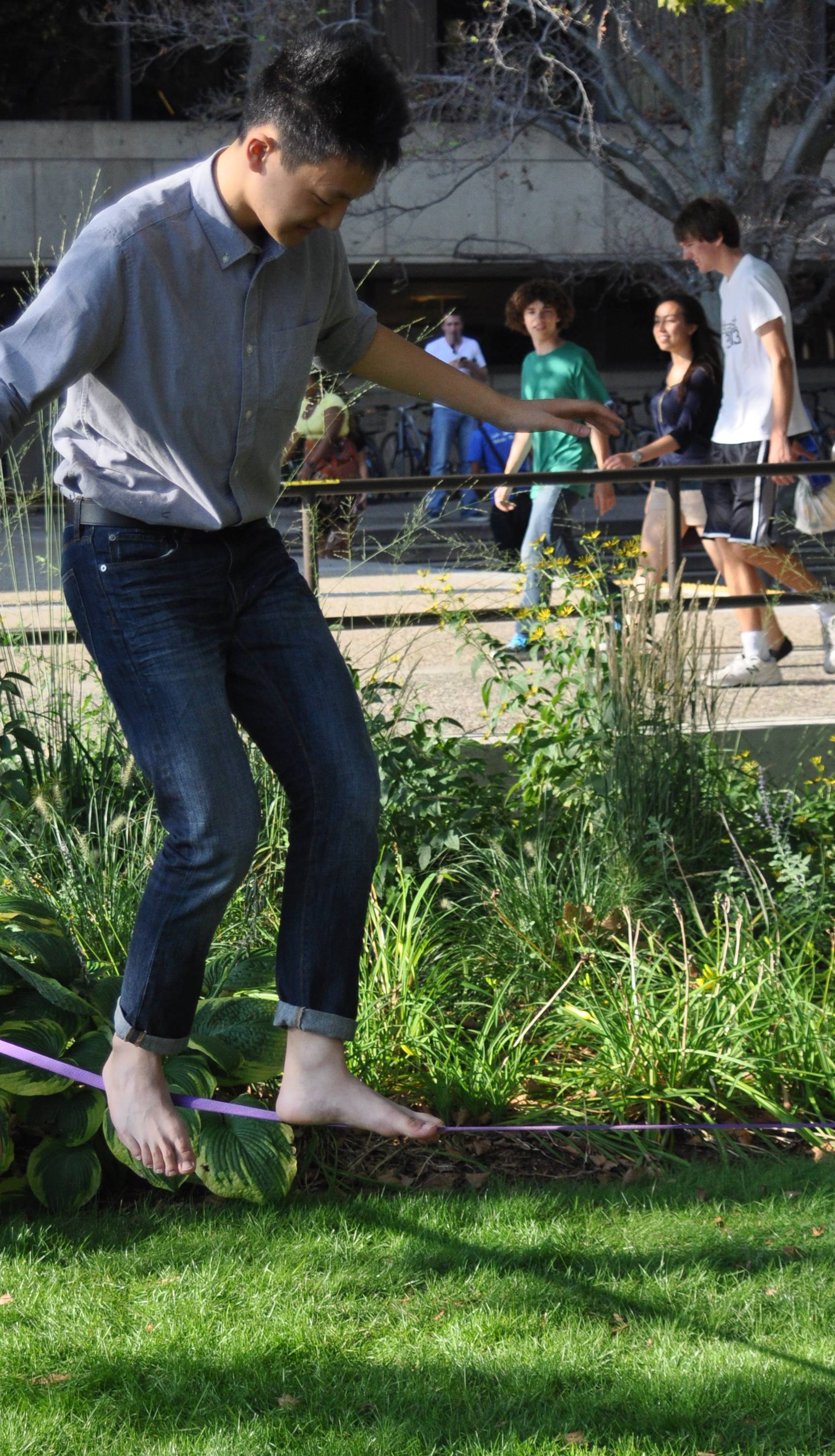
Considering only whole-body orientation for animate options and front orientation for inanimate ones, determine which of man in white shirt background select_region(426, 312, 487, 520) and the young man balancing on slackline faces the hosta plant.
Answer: the man in white shirt background

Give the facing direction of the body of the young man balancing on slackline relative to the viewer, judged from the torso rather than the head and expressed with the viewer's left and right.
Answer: facing the viewer and to the right of the viewer

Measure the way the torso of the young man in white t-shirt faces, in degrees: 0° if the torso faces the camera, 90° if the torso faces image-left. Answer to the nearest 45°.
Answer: approximately 90°

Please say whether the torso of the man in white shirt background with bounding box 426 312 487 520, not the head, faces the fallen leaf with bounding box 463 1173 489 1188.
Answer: yes

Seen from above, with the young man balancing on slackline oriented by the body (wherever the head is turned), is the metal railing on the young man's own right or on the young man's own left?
on the young man's own left

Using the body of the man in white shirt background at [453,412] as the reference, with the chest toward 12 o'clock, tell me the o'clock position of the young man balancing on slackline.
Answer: The young man balancing on slackline is roughly at 12 o'clock from the man in white shirt background.

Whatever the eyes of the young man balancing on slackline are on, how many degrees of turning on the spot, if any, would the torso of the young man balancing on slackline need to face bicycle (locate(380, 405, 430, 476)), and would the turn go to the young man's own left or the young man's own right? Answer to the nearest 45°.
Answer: approximately 135° to the young man's own left

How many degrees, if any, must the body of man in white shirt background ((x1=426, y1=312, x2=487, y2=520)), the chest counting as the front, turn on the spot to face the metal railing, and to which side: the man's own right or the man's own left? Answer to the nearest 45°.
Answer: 0° — they already face it

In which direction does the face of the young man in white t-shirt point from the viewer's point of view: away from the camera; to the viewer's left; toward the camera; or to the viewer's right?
to the viewer's left
